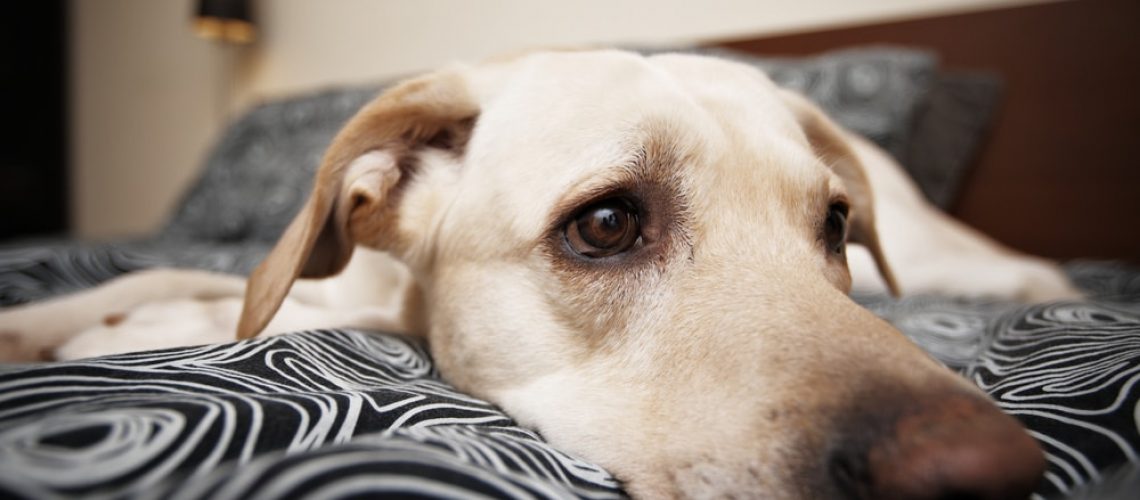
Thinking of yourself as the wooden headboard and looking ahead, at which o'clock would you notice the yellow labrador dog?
The yellow labrador dog is roughly at 11 o'clock from the wooden headboard.

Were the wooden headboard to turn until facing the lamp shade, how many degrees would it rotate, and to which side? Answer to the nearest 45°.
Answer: approximately 45° to its right

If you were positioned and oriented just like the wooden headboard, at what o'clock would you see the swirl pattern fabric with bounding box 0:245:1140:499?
The swirl pattern fabric is roughly at 11 o'clock from the wooden headboard.

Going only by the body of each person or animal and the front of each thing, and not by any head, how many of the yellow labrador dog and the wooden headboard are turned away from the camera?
0

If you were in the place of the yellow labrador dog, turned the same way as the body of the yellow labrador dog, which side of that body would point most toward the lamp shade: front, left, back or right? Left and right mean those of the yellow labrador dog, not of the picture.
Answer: back
